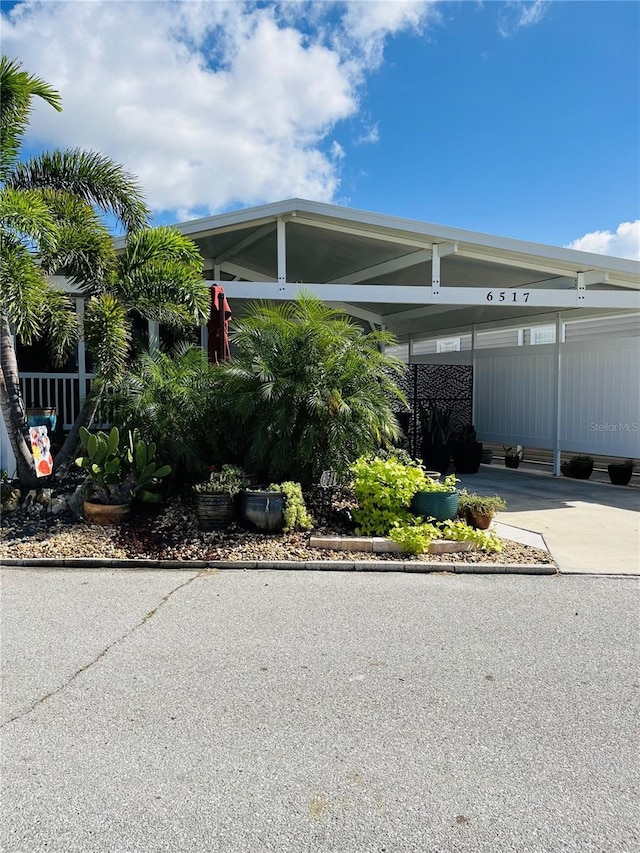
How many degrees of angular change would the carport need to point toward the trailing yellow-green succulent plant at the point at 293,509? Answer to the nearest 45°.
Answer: approximately 45° to its right

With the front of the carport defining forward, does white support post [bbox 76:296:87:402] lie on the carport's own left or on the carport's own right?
on the carport's own right

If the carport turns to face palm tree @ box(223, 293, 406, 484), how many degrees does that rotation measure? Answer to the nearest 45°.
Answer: approximately 45° to its right

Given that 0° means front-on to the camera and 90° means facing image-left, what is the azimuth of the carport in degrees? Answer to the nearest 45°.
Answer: approximately 0°
